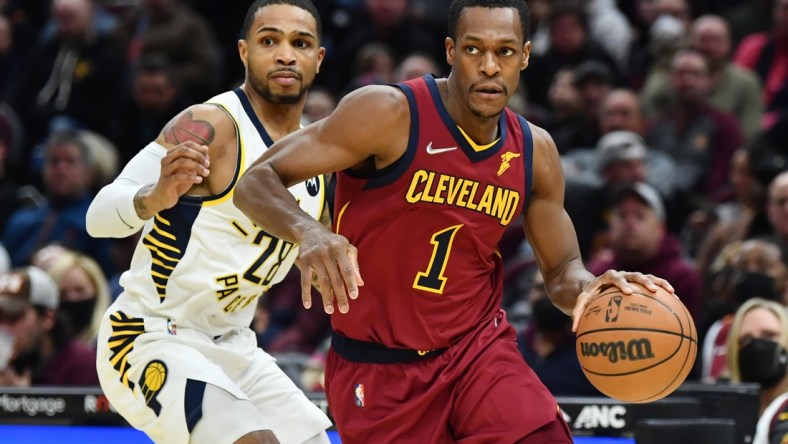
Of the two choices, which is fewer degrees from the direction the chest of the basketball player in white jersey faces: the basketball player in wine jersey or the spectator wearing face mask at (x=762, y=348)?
the basketball player in wine jersey

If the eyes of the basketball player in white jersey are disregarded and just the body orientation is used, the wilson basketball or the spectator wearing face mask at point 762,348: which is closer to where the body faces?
the wilson basketball

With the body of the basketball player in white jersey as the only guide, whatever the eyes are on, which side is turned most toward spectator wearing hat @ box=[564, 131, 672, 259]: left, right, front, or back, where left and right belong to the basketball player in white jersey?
left

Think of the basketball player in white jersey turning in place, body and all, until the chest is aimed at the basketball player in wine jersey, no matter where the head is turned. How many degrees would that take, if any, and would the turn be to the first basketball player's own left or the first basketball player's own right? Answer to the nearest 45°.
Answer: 0° — they already face them

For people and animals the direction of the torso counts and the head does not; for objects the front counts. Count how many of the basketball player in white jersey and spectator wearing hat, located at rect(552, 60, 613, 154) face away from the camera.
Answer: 0

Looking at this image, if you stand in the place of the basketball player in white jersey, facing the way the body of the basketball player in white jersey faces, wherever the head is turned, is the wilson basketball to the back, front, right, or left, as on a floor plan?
front

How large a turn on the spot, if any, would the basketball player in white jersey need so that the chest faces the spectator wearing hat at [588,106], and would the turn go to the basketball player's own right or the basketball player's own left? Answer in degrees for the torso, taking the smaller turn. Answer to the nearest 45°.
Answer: approximately 90° to the basketball player's own left

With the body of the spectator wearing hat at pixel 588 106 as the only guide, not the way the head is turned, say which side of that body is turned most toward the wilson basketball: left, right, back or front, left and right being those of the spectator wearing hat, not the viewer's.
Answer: front

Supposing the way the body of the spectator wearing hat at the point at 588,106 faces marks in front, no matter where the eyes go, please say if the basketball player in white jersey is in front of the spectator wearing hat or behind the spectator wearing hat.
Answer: in front

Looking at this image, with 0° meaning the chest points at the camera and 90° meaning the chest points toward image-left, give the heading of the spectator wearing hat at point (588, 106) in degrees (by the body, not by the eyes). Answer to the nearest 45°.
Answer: approximately 0°
